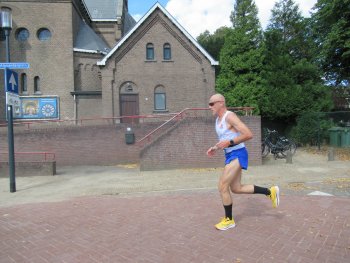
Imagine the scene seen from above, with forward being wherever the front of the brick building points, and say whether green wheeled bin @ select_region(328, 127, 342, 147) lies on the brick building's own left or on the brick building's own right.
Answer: on the brick building's own left

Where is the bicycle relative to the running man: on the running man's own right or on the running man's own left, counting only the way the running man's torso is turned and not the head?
on the running man's own right

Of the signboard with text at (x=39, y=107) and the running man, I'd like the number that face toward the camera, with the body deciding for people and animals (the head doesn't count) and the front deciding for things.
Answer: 1

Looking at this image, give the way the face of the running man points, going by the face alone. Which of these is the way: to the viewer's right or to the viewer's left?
to the viewer's left

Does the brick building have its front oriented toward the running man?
yes

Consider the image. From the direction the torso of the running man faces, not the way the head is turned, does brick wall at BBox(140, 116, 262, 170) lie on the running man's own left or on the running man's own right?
on the running man's own right

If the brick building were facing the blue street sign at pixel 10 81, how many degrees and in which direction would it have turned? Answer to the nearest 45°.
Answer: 0° — it already faces it

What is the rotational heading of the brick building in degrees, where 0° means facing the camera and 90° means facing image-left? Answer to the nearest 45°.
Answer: approximately 0°

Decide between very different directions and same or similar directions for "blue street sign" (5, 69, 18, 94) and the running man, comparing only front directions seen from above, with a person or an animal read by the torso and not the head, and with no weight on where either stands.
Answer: very different directions

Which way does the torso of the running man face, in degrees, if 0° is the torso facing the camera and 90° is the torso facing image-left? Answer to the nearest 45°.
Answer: approximately 90°
